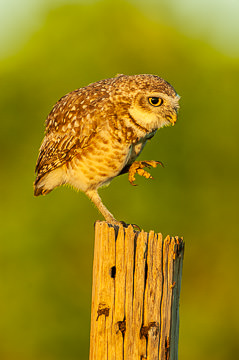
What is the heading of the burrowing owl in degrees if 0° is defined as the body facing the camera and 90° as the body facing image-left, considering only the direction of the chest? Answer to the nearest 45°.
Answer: approximately 270°
